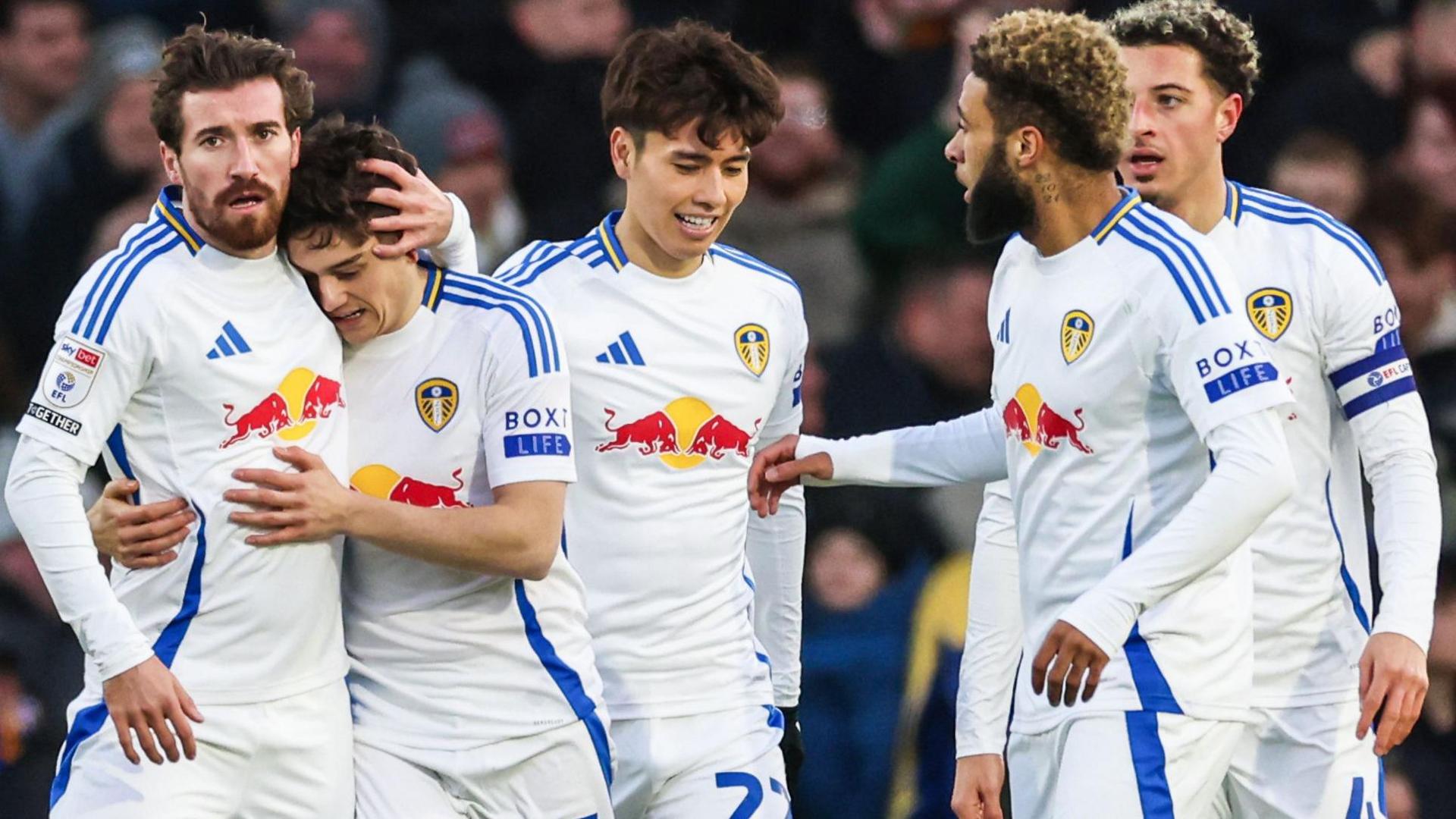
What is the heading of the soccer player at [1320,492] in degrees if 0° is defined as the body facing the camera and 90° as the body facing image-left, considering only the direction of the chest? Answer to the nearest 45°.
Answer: approximately 45°

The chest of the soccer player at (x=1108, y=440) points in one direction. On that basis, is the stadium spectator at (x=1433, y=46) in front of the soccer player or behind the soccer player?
behind

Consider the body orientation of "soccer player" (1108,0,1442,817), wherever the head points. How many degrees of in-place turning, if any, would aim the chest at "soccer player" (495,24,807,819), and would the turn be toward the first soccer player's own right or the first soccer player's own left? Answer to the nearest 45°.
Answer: approximately 45° to the first soccer player's own right

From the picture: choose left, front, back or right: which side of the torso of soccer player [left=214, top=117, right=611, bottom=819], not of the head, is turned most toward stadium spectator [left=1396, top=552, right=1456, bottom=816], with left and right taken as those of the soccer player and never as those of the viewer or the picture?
back

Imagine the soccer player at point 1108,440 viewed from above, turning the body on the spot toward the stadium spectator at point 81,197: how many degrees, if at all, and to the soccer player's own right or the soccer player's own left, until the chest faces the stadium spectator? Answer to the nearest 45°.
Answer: approximately 90° to the soccer player's own right

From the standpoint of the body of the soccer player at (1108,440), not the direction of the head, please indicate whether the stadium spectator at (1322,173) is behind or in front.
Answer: behind

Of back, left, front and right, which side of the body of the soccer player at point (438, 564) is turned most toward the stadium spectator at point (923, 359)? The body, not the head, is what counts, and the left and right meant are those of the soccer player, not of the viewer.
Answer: back

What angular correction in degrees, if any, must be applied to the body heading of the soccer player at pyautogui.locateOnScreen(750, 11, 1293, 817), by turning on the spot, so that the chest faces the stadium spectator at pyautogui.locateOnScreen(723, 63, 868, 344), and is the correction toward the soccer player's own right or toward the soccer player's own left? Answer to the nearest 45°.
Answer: approximately 135° to the soccer player's own right

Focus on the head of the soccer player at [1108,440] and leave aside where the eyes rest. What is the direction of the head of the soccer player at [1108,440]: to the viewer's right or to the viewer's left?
to the viewer's left

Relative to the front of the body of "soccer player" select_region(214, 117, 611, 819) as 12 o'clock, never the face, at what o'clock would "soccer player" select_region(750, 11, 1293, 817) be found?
"soccer player" select_region(750, 11, 1293, 817) is roughly at 8 o'clock from "soccer player" select_region(214, 117, 611, 819).
